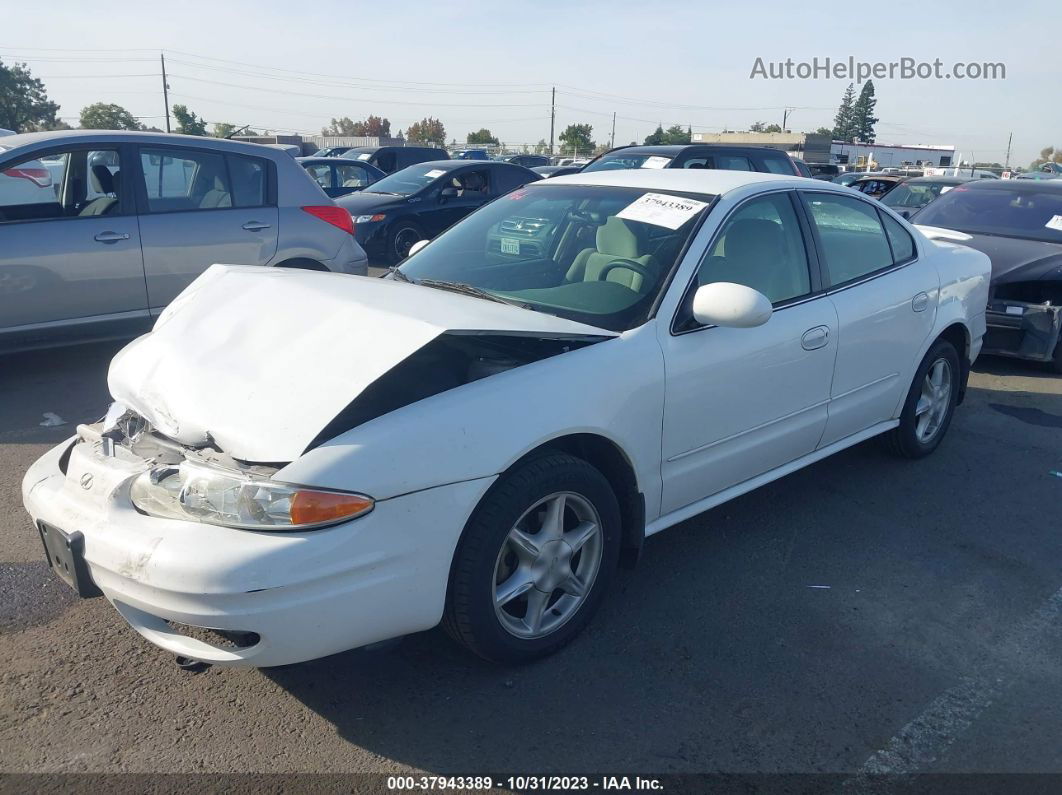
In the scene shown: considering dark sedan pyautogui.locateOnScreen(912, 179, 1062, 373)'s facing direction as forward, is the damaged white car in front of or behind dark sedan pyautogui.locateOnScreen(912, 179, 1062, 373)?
in front

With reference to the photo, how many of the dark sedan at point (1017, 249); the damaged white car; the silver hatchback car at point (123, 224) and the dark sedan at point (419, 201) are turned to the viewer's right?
0

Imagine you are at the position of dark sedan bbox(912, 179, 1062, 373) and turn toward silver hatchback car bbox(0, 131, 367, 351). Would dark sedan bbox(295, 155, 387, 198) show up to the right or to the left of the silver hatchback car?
right

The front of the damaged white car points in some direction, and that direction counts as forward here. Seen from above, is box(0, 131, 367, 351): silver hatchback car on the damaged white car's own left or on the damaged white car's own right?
on the damaged white car's own right

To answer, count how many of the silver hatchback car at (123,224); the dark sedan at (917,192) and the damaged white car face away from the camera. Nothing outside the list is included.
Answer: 0

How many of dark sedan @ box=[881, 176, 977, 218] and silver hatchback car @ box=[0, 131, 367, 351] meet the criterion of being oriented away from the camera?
0

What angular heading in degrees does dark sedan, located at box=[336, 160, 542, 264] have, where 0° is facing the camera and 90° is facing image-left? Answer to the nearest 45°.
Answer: approximately 45°

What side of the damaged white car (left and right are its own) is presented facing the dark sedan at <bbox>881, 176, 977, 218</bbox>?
back

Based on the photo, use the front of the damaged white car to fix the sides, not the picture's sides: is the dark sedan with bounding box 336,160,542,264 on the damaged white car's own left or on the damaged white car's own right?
on the damaged white car's own right

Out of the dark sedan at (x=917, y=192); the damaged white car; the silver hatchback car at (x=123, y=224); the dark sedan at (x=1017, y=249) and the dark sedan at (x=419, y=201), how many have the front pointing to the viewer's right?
0

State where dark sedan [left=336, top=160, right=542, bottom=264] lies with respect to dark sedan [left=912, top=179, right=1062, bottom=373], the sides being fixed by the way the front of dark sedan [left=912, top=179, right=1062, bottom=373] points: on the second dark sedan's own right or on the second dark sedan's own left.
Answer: on the second dark sedan's own right

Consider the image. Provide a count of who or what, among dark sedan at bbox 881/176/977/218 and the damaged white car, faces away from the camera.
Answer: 0

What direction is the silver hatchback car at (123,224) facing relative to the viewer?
to the viewer's left

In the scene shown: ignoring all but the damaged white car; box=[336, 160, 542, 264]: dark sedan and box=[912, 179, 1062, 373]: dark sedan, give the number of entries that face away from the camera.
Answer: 0

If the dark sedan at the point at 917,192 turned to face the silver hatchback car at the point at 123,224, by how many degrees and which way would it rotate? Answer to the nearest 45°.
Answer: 0° — it already faces it

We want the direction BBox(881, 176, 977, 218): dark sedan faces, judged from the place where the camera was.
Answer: facing the viewer and to the left of the viewer
